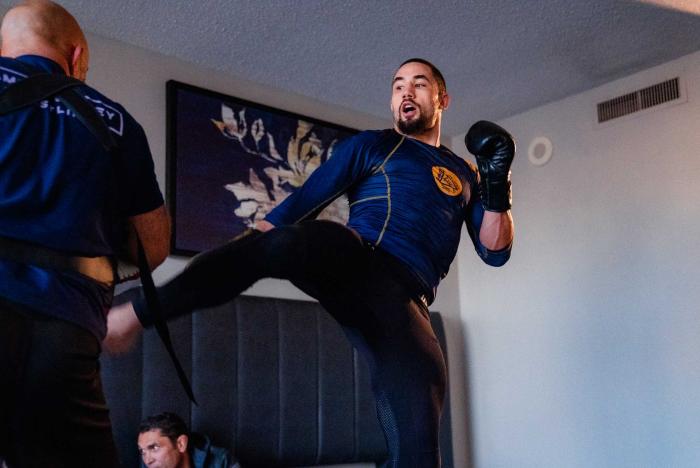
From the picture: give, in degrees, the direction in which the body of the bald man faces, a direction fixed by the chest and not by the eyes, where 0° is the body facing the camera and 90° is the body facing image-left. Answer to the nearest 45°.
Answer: approximately 180°

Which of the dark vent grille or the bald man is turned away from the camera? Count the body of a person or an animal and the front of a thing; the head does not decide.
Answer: the bald man

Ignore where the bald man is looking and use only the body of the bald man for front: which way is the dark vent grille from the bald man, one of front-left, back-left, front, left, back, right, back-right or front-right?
front-right

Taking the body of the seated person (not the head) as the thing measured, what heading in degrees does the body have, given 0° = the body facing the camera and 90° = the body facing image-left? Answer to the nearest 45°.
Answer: approximately 45°

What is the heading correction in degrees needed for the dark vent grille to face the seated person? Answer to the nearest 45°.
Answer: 0° — it already faces them

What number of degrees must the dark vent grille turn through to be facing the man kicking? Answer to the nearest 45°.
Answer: approximately 45° to its left

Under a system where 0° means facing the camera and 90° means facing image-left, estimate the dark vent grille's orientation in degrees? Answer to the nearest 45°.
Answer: approximately 45°

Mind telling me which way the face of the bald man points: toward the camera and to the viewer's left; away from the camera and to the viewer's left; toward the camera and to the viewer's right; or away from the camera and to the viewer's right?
away from the camera and to the viewer's right

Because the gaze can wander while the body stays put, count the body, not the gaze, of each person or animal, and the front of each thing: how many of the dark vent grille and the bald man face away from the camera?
1

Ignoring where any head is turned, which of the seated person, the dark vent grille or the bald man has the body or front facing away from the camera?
the bald man
